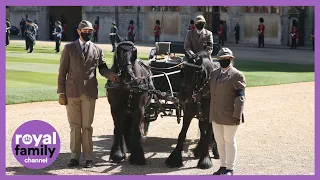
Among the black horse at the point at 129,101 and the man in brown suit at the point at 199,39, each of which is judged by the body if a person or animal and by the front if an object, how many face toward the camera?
2

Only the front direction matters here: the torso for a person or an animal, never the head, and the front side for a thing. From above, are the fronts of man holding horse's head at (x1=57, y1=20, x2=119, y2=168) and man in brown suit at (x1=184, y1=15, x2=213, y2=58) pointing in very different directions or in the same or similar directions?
same or similar directions

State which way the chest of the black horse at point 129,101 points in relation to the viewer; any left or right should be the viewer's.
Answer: facing the viewer

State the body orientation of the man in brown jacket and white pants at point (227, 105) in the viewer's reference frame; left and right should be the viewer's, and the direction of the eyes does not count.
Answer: facing the viewer and to the left of the viewer

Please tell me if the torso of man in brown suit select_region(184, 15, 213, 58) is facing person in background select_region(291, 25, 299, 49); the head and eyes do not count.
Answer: no

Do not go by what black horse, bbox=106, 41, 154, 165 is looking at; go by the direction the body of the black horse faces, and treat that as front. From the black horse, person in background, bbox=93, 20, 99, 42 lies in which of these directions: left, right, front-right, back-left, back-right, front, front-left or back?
back

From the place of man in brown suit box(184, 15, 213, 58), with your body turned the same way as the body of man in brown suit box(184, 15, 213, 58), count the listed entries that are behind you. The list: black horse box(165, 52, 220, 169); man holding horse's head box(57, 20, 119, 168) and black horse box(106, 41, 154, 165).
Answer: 0

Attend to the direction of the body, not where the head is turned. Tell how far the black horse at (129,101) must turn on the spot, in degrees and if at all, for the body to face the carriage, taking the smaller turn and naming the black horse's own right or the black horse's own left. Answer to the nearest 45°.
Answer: approximately 135° to the black horse's own left

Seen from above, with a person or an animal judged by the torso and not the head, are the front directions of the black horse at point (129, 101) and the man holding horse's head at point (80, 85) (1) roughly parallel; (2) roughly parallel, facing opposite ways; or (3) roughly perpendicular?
roughly parallel

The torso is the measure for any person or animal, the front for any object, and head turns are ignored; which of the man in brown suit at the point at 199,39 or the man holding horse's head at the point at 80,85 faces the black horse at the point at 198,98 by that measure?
the man in brown suit

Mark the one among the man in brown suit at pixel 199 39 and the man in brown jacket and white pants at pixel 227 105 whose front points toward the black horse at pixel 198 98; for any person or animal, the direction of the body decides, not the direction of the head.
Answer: the man in brown suit at pixel 199 39

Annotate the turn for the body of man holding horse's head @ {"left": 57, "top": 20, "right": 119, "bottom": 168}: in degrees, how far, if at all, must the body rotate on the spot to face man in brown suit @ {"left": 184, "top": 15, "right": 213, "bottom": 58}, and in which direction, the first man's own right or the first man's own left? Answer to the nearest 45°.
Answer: approximately 135° to the first man's own left

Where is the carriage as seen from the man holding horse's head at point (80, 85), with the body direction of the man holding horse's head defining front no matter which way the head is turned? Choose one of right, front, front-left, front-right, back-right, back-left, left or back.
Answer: back-left

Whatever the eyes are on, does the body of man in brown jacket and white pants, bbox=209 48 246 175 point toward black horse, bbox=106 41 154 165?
no

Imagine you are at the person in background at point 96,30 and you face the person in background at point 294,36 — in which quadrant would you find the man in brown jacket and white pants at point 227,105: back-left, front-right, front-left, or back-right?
front-right

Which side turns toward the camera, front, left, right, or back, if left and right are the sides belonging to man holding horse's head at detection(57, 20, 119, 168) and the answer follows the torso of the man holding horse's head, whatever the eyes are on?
front

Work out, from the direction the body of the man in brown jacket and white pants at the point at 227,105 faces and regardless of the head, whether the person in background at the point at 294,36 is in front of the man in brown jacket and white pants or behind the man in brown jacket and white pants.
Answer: behind

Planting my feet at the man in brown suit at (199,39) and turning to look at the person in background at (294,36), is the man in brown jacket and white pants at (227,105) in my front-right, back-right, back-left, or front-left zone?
back-right

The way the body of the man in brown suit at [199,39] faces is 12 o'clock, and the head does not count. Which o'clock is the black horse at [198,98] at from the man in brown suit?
The black horse is roughly at 12 o'clock from the man in brown suit.
